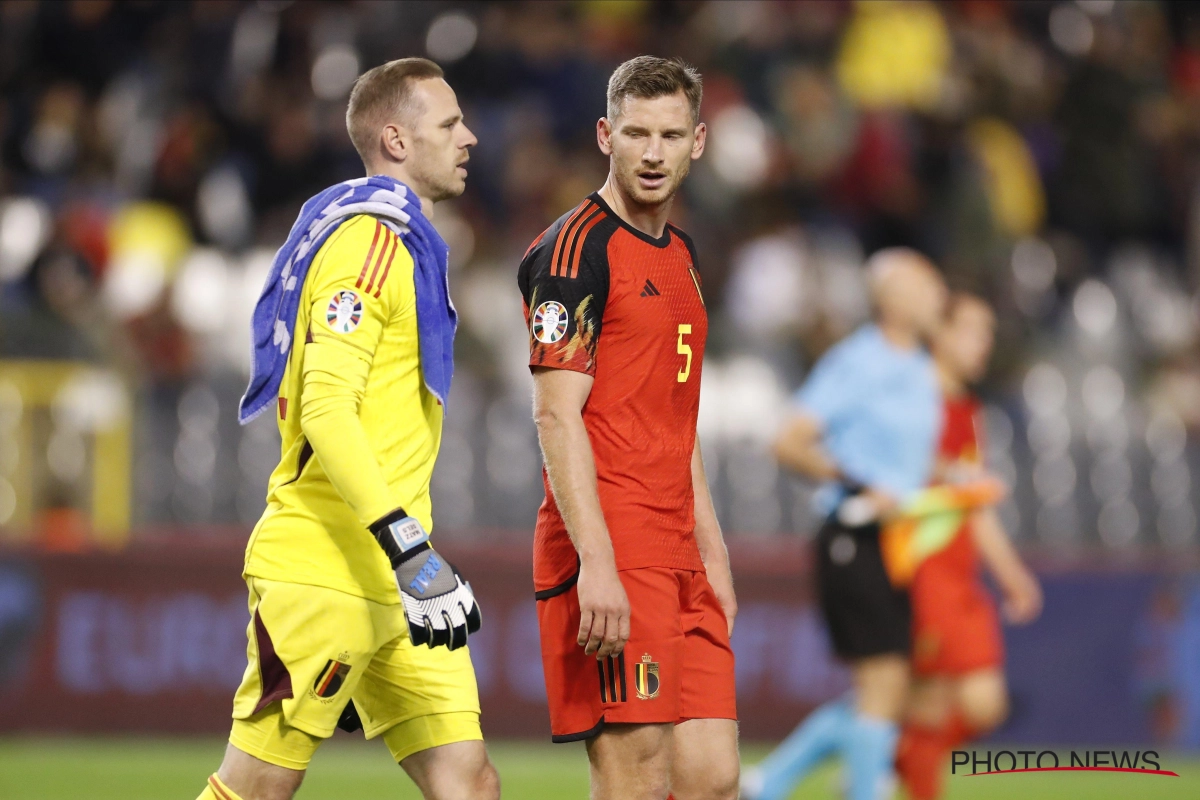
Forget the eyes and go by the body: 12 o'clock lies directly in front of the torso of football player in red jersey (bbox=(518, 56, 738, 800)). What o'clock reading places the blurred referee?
The blurred referee is roughly at 8 o'clock from the football player in red jersey.

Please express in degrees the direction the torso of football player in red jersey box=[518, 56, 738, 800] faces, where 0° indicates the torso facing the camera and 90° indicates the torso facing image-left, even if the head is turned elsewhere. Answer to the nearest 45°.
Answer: approximately 315°

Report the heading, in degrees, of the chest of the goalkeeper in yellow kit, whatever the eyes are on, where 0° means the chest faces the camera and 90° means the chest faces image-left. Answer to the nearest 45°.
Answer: approximately 270°

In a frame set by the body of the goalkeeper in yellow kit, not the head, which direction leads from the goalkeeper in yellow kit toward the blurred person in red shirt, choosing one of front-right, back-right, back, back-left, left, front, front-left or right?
front-left

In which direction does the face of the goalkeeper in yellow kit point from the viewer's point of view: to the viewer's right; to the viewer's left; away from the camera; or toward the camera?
to the viewer's right

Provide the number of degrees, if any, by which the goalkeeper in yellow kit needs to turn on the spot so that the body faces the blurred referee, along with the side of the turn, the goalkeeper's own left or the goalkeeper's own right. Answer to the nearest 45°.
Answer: approximately 45° to the goalkeeper's own left
